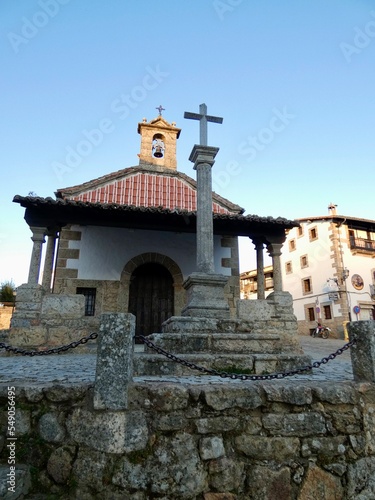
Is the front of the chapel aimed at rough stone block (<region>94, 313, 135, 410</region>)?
yes

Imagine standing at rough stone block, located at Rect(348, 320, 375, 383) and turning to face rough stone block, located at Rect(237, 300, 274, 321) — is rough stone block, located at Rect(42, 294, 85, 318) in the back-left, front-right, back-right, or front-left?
front-left

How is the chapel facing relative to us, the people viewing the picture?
facing the viewer

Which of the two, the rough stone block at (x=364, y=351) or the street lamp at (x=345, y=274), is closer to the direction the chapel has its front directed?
the rough stone block

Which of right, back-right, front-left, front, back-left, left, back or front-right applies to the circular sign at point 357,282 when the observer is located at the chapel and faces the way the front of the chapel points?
back-left

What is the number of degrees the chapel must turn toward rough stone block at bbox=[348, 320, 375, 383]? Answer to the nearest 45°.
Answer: approximately 45° to its left

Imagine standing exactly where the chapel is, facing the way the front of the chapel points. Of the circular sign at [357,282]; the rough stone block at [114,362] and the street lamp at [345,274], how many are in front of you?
1

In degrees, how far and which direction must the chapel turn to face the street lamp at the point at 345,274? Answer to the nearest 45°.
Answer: approximately 135° to its left

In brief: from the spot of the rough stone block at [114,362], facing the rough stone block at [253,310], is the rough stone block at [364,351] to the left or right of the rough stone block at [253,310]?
right

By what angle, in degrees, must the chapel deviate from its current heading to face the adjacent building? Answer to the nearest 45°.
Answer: approximately 135° to its left

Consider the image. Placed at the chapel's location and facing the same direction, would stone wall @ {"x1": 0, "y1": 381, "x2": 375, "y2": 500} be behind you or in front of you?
in front

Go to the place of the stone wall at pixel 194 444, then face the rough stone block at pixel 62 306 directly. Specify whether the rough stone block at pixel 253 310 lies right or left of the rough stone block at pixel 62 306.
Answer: right
